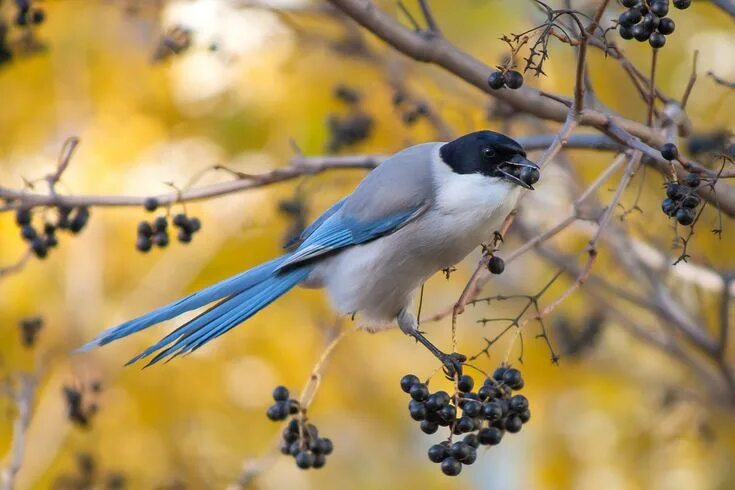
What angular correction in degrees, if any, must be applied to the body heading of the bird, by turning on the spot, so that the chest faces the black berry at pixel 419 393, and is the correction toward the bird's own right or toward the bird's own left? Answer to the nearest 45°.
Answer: approximately 45° to the bird's own right

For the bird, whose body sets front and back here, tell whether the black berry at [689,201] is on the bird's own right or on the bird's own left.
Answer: on the bird's own left

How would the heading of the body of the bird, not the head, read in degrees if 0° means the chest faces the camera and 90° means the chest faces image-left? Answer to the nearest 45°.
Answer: approximately 270°

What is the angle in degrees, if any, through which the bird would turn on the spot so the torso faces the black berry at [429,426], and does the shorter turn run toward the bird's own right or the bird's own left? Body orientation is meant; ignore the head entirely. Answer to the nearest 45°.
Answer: approximately 45° to the bird's own right
